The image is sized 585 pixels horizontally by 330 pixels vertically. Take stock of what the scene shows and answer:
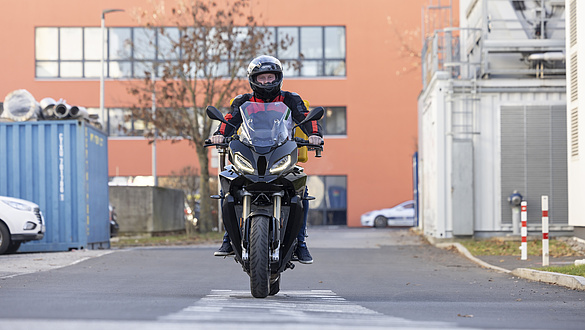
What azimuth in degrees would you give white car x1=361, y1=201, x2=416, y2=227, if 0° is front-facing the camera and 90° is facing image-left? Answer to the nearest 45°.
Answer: approximately 90°

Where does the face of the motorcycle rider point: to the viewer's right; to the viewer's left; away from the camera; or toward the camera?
toward the camera

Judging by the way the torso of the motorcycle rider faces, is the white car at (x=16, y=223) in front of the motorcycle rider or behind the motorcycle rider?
behind

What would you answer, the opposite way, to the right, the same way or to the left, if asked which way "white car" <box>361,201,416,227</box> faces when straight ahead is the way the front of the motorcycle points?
to the right

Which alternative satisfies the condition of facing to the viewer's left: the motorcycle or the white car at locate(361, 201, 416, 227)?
the white car

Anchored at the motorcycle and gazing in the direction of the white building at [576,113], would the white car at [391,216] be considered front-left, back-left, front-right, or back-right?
front-left

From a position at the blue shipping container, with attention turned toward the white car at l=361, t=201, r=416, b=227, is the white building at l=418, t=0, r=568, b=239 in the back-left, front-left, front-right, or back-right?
front-right

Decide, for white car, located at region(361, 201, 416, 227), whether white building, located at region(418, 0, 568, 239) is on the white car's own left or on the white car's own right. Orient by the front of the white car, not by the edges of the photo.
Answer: on the white car's own left

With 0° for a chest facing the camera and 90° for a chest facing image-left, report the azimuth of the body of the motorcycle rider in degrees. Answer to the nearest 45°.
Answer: approximately 0°

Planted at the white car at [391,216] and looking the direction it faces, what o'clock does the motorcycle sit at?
The motorcycle is roughly at 9 o'clock from the white car.

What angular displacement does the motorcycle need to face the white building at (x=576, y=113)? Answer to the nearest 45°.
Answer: approximately 135° to its left

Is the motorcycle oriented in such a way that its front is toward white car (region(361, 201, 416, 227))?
no

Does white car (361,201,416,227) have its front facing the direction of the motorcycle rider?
no

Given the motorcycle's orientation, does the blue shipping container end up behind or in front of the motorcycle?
behind

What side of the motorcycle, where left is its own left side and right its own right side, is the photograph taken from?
front

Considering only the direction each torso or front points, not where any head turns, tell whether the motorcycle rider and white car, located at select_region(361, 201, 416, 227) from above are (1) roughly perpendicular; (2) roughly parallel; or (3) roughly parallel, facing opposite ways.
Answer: roughly perpendicular

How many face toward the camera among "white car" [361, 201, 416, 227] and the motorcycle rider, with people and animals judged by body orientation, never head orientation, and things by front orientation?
1
